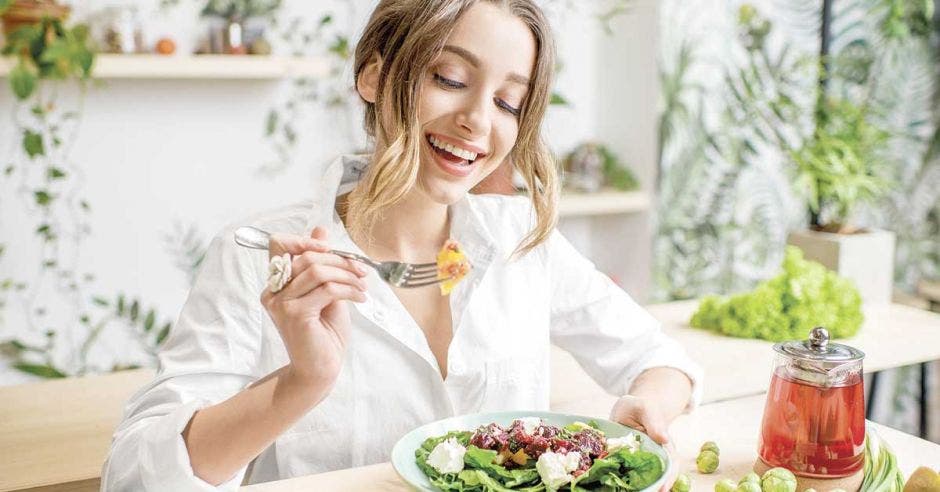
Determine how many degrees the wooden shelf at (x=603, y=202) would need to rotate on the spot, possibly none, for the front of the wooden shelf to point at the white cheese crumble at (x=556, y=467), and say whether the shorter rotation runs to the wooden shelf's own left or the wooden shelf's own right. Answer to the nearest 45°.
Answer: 0° — it already faces it

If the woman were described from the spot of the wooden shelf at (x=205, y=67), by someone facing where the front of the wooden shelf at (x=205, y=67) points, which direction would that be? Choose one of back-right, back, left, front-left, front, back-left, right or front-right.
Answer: front

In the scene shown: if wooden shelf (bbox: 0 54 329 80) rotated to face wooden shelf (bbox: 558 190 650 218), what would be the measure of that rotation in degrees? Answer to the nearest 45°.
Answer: approximately 90° to its left

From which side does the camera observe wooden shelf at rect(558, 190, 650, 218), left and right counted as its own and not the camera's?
front

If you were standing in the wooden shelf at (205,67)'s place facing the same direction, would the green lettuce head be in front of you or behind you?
in front

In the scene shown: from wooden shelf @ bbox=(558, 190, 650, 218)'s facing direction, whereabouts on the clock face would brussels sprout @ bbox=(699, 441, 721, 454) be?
The brussels sprout is roughly at 12 o'clock from the wooden shelf.

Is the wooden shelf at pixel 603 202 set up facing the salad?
yes

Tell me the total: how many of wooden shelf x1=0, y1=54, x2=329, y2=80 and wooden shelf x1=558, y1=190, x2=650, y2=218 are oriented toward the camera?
2

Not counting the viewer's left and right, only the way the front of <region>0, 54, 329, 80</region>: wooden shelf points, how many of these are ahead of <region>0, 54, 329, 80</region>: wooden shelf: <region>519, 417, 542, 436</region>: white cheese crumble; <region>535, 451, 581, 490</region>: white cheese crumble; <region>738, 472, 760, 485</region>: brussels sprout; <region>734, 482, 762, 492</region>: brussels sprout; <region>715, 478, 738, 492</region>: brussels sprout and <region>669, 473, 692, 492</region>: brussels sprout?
6

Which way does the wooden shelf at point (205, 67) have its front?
toward the camera

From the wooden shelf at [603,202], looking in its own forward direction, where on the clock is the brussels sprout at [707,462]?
The brussels sprout is roughly at 12 o'clock from the wooden shelf.

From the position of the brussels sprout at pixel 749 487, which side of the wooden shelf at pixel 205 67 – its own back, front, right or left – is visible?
front

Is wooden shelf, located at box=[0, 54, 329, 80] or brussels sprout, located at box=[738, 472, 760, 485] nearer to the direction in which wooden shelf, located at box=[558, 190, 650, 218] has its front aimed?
the brussels sprout

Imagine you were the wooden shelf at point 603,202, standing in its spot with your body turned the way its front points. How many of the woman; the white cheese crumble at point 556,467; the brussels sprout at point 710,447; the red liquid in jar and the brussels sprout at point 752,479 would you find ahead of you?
5

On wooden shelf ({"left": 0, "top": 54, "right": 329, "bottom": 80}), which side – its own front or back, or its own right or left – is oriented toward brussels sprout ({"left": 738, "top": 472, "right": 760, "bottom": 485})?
front

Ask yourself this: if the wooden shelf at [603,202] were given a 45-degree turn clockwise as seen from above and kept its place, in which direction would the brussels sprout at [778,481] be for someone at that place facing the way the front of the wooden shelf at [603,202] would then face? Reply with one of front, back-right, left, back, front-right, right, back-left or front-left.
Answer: front-left
